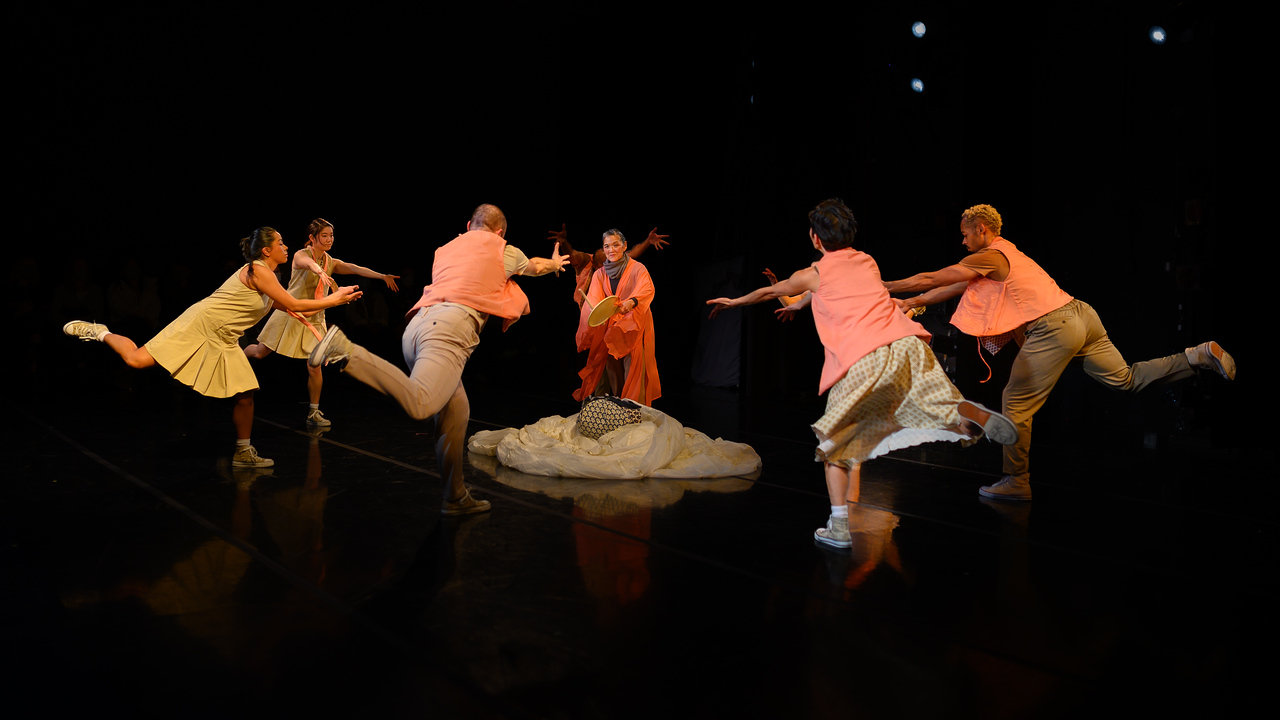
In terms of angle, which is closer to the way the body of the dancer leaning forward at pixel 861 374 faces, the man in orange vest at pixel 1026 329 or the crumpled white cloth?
the crumpled white cloth

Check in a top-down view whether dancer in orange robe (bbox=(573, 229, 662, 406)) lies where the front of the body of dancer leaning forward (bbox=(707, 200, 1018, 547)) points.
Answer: yes

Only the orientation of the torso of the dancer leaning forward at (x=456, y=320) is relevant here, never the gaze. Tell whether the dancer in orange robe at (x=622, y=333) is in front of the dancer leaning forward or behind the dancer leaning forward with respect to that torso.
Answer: in front

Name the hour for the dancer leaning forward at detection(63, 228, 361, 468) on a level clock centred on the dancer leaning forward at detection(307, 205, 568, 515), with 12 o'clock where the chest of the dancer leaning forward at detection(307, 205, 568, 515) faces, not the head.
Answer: the dancer leaning forward at detection(63, 228, 361, 468) is roughly at 9 o'clock from the dancer leaning forward at detection(307, 205, 568, 515).

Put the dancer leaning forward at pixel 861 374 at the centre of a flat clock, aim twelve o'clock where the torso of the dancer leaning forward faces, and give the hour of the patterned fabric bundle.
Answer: The patterned fabric bundle is roughly at 12 o'clock from the dancer leaning forward.

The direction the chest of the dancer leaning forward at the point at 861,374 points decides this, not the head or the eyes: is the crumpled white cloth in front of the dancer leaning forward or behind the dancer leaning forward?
in front

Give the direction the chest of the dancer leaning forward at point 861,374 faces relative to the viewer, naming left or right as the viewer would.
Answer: facing away from the viewer and to the left of the viewer

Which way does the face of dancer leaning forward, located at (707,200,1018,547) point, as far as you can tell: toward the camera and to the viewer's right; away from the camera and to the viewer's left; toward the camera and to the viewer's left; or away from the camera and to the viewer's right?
away from the camera and to the viewer's left

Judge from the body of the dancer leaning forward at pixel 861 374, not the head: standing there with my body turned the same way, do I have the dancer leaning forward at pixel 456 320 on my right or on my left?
on my left

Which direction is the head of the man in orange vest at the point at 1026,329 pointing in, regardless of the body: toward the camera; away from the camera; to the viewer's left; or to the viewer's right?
to the viewer's left

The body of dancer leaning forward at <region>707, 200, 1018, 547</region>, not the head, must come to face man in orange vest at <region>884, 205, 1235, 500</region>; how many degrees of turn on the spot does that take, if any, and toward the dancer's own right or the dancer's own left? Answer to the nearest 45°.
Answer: approximately 90° to the dancer's own right

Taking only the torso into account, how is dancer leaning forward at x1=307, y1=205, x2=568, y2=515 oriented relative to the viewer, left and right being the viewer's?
facing away from the viewer and to the right of the viewer

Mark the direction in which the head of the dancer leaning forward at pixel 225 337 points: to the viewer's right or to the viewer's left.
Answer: to the viewer's right

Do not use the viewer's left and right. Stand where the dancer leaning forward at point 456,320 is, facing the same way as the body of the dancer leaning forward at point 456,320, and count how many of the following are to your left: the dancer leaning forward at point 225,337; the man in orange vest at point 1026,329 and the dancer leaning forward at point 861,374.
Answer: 1
